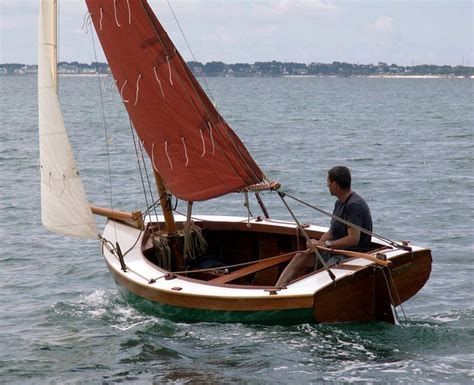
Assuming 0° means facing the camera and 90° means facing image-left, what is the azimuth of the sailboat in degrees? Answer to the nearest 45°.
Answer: approximately 135°

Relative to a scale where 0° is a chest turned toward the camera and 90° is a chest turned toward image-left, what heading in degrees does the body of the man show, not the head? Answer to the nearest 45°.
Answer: approximately 90°
